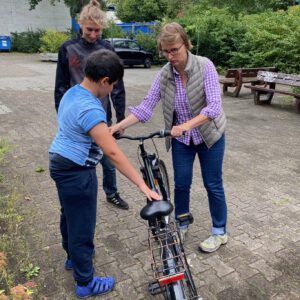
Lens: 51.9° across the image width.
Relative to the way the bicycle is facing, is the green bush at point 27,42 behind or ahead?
ahead

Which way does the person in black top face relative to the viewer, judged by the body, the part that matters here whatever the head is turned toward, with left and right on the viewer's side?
facing the viewer and to the right of the viewer

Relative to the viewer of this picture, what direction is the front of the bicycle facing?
facing away from the viewer

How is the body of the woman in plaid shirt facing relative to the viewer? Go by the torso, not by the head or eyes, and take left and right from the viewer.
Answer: facing the viewer and to the left of the viewer

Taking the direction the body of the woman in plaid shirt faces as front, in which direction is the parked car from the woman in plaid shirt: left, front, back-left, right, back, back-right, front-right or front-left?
back-right

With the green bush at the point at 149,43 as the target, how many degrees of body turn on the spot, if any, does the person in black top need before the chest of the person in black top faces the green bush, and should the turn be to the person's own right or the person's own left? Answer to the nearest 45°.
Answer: approximately 135° to the person's own left
